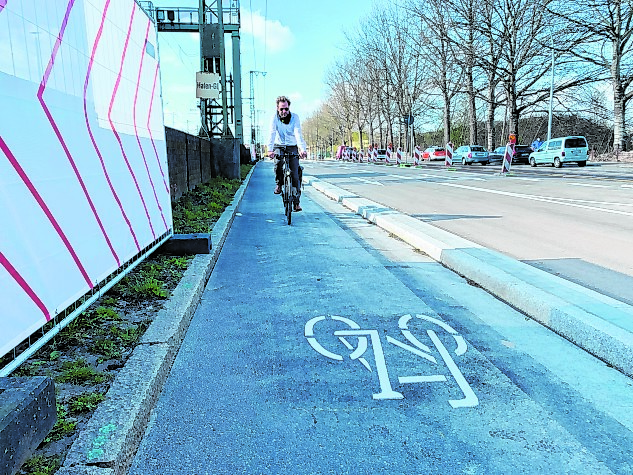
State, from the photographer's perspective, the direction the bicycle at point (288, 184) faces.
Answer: facing the viewer

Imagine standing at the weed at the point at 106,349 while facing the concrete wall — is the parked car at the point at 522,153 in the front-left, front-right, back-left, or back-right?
front-right

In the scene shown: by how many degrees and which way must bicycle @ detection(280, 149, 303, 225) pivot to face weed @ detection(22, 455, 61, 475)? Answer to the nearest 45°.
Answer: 0° — it already faces it

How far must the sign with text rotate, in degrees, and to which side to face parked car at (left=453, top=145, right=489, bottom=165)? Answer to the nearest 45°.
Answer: approximately 135° to its left

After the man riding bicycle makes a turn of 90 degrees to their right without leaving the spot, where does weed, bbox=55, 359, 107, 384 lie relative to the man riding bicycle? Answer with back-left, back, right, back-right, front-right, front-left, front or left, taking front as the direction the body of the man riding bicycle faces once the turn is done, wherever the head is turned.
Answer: left

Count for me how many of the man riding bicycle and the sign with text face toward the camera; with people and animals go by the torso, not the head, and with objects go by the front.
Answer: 2

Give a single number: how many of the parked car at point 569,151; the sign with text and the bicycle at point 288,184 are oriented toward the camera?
2

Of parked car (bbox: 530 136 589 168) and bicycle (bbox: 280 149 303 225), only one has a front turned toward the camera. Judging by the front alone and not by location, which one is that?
the bicycle

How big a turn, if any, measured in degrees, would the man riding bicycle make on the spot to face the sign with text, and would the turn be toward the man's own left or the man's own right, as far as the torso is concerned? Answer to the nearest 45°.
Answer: approximately 180°

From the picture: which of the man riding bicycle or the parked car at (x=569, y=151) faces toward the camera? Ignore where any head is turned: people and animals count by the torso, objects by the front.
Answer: the man riding bicycle

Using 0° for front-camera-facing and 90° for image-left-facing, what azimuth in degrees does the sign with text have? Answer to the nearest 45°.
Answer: approximately 0°

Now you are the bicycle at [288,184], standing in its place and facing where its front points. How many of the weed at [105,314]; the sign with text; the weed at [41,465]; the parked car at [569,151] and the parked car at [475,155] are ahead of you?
2

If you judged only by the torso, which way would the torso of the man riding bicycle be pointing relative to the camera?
toward the camera

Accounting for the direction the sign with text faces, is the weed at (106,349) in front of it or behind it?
in front
